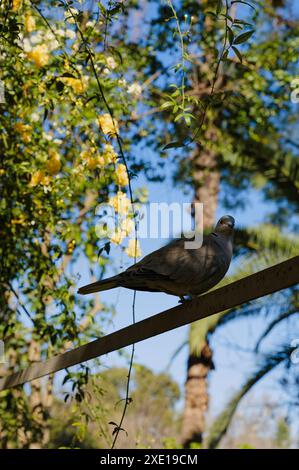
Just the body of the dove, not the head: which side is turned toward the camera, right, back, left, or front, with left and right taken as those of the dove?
right

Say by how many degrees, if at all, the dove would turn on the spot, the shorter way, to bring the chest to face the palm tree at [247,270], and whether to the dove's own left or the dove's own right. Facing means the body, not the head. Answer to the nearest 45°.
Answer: approximately 90° to the dove's own left

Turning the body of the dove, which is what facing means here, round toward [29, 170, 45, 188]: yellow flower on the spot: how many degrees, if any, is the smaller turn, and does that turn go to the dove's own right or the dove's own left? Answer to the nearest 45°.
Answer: approximately 135° to the dove's own left

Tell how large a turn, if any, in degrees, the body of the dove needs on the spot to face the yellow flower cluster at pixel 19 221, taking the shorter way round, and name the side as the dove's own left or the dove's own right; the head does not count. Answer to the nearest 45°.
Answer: approximately 135° to the dove's own left

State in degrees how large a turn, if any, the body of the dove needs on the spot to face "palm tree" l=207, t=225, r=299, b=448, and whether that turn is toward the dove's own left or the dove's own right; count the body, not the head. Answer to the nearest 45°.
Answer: approximately 90° to the dove's own left
